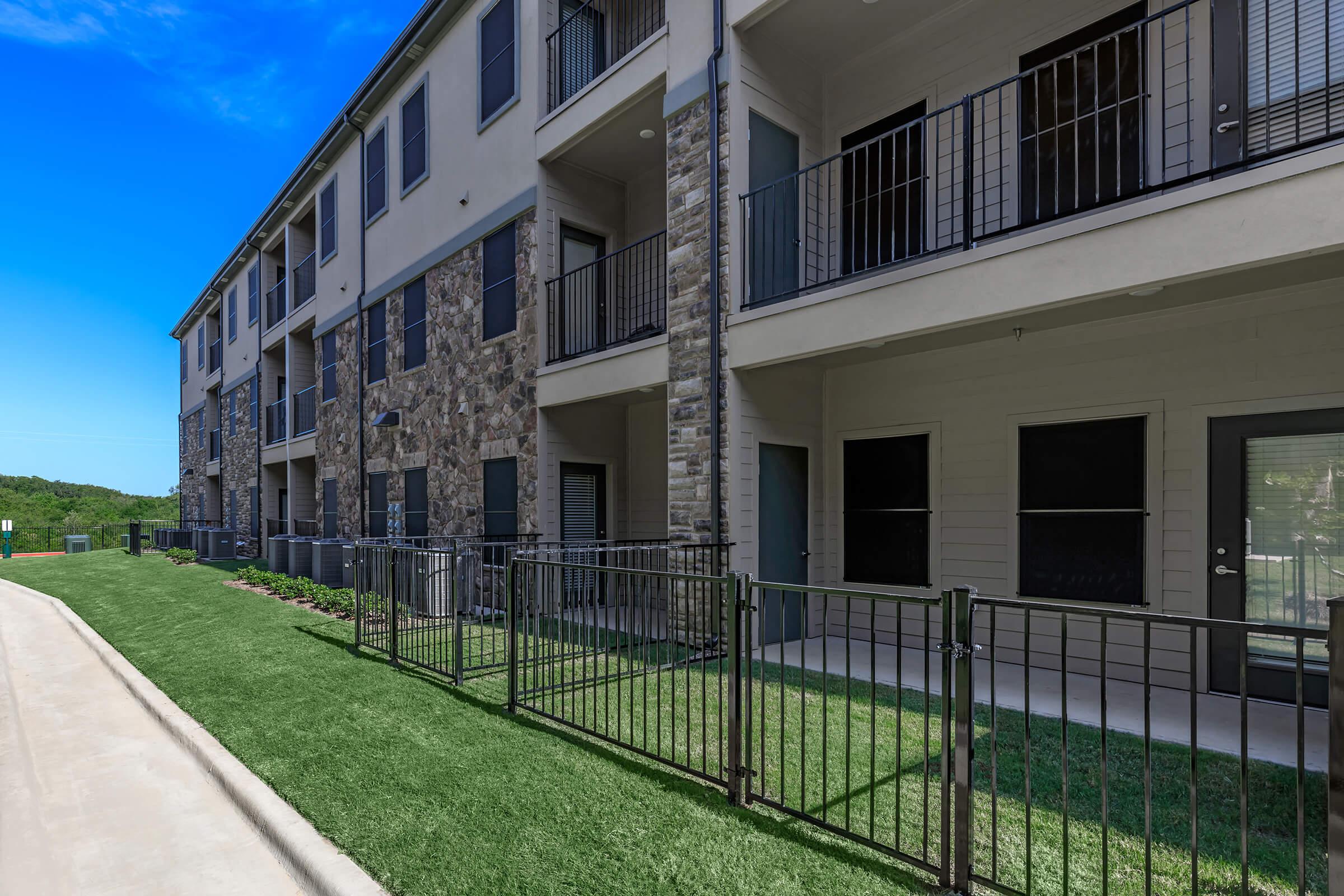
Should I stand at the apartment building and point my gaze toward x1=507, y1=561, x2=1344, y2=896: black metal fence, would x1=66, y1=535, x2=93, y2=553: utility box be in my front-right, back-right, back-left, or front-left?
back-right

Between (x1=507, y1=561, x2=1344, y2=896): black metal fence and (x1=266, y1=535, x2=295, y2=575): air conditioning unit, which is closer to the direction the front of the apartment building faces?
the black metal fence

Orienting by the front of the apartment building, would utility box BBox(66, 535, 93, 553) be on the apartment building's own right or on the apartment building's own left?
on the apartment building's own right

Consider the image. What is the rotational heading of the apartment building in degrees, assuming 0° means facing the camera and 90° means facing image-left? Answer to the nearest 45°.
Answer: approximately 45°
